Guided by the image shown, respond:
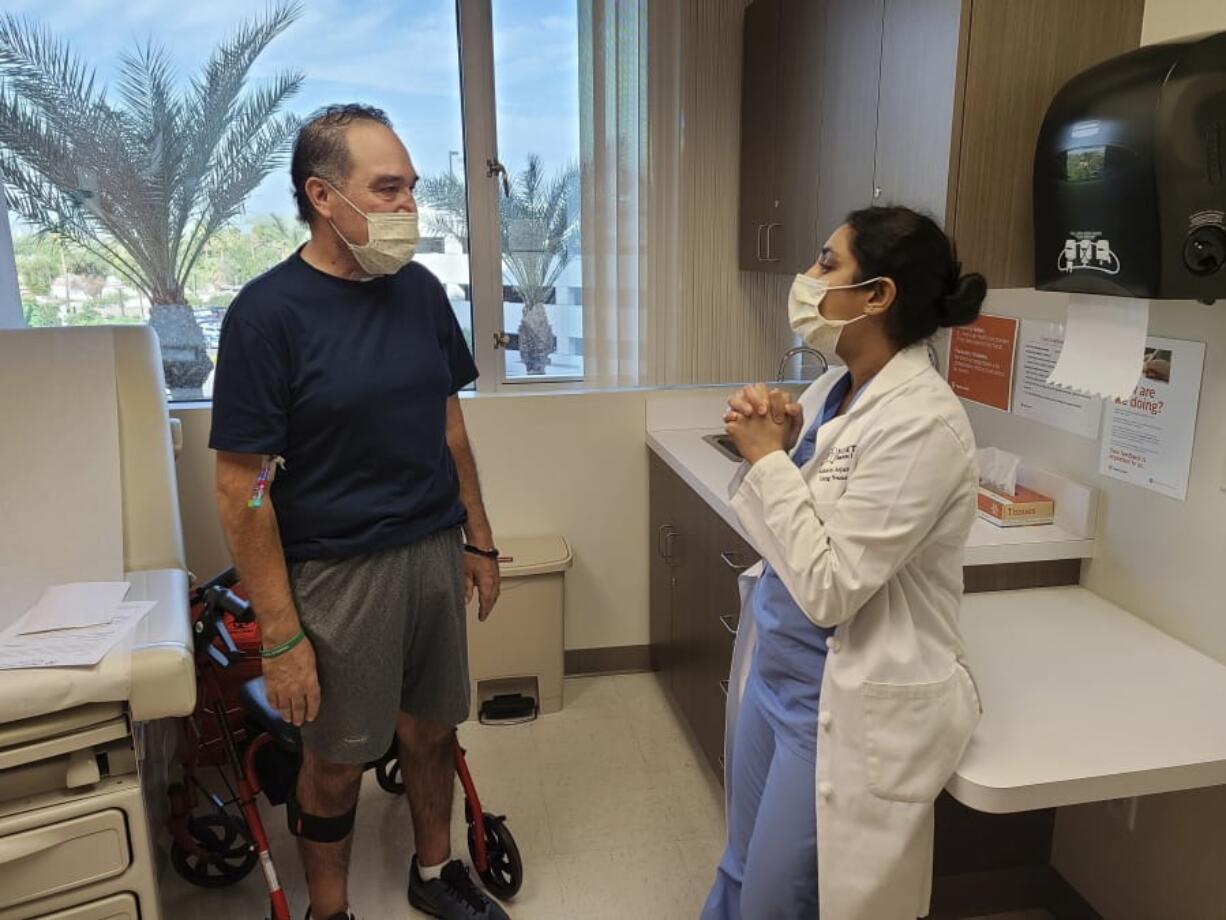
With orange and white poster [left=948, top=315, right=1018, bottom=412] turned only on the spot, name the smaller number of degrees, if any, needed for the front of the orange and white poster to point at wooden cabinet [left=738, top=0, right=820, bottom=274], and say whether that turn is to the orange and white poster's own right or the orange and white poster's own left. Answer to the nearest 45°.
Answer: approximately 90° to the orange and white poster's own right

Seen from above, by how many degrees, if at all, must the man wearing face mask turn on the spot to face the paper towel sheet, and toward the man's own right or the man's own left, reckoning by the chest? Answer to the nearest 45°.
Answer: approximately 45° to the man's own left

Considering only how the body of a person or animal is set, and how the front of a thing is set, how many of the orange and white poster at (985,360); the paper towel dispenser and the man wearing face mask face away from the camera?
0

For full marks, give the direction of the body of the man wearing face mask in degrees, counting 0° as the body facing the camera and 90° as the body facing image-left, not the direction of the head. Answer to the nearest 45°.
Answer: approximately 315°

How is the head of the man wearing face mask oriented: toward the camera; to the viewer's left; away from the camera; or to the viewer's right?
to the viewer's right

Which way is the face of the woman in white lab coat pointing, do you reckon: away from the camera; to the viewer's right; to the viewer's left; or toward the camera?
to the viewer's left

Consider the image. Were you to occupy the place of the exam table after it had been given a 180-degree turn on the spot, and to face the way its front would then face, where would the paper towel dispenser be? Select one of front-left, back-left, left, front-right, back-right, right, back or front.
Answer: back-right

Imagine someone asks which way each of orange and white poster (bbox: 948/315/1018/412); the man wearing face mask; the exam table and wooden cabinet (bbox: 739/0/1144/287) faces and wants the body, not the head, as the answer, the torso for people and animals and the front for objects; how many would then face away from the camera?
0

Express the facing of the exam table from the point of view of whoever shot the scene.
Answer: facing the viewer

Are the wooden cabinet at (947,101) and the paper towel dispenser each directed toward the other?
no

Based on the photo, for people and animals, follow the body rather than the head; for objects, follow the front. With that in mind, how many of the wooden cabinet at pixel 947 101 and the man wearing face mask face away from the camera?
0

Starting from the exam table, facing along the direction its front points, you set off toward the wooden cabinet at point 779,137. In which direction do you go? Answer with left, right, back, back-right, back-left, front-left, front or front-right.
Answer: left

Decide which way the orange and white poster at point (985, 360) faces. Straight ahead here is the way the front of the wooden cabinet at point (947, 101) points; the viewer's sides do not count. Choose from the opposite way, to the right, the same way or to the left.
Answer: the same way

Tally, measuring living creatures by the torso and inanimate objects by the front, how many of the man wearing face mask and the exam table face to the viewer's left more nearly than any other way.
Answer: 0

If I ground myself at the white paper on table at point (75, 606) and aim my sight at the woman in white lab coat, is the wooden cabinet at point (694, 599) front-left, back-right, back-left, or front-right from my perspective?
front-left

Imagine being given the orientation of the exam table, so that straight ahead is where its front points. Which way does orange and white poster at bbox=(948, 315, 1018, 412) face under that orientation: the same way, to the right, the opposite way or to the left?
to the right

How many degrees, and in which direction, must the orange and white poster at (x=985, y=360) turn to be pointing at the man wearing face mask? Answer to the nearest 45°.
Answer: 0° — it already faces them

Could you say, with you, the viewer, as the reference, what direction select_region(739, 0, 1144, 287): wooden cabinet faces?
facing the viewer and to the left of the viewer
